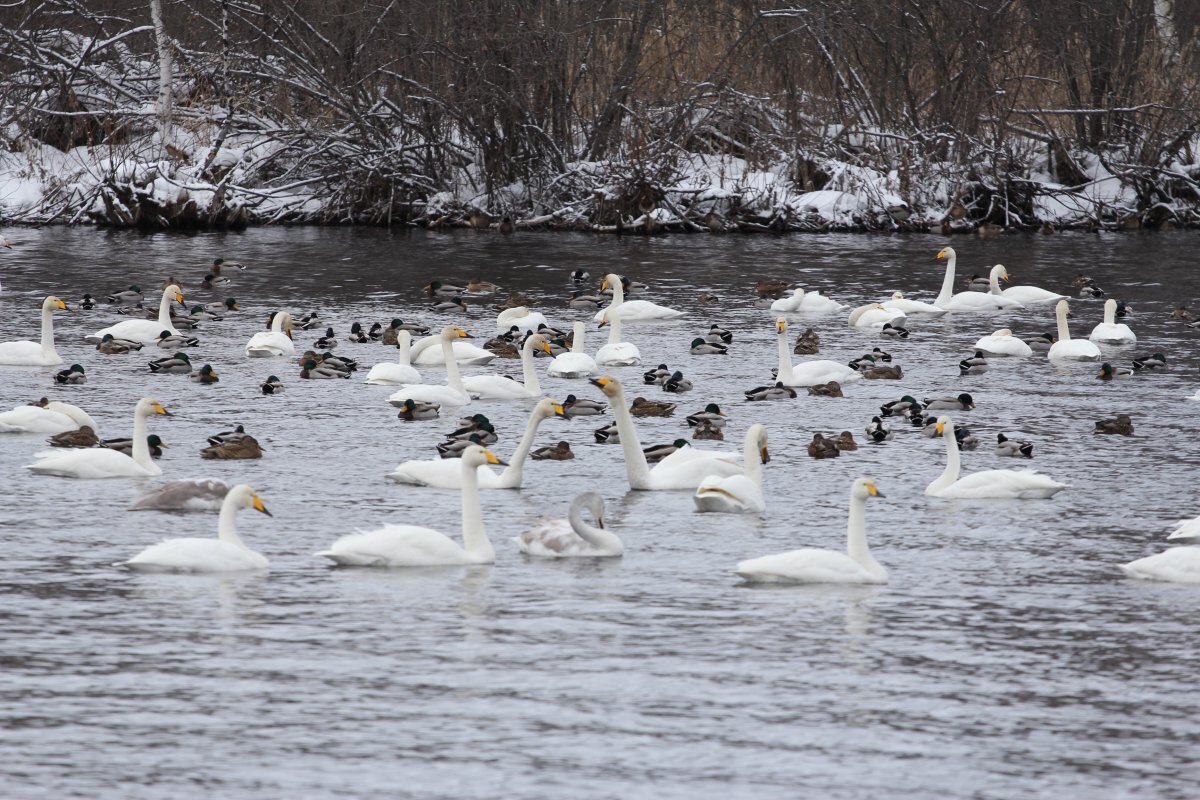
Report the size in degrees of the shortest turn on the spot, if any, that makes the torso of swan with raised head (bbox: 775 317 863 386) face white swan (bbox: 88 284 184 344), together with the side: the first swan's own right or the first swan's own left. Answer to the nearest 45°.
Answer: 0° — it already faces it

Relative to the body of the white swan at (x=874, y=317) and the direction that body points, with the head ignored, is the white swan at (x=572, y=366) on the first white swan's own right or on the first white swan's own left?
on the first white swan's own left

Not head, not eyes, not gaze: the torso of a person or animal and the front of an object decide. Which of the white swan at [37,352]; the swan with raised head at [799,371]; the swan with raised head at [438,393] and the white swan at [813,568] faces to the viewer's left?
the swan with raised head at [799,371]

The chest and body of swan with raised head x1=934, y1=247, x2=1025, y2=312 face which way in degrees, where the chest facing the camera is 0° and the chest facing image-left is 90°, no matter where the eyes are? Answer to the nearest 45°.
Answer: approximately 90°

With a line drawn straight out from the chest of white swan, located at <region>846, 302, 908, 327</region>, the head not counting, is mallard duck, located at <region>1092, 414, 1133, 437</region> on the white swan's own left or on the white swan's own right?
on the white swan's own left

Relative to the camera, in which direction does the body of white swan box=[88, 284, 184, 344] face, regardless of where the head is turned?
to the viewer's right

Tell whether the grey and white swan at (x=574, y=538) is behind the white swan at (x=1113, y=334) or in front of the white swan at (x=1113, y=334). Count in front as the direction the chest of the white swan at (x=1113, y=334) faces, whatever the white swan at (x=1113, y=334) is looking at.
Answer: behind

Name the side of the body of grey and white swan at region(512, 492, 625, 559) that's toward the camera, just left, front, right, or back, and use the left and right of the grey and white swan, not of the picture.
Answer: right

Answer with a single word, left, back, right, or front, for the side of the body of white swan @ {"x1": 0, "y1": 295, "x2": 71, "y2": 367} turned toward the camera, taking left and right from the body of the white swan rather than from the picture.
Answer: right

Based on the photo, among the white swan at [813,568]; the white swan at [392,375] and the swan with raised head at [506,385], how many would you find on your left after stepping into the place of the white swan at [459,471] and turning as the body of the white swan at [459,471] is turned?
2

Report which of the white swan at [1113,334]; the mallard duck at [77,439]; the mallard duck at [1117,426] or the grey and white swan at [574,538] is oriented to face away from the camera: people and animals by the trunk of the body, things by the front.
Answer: the white swan at [1113,334]

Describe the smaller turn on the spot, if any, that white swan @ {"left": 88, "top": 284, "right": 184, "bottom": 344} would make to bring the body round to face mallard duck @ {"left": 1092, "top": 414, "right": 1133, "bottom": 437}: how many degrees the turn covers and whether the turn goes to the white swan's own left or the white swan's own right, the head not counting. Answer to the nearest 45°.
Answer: approximately 45° to the white swan's own right

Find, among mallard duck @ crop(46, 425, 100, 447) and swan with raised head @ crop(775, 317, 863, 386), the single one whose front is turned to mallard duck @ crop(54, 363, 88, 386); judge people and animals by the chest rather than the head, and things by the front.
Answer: the swan with raised head

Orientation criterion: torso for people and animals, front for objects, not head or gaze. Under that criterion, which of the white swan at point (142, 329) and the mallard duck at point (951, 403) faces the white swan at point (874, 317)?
the white swan at point (142, 329)
